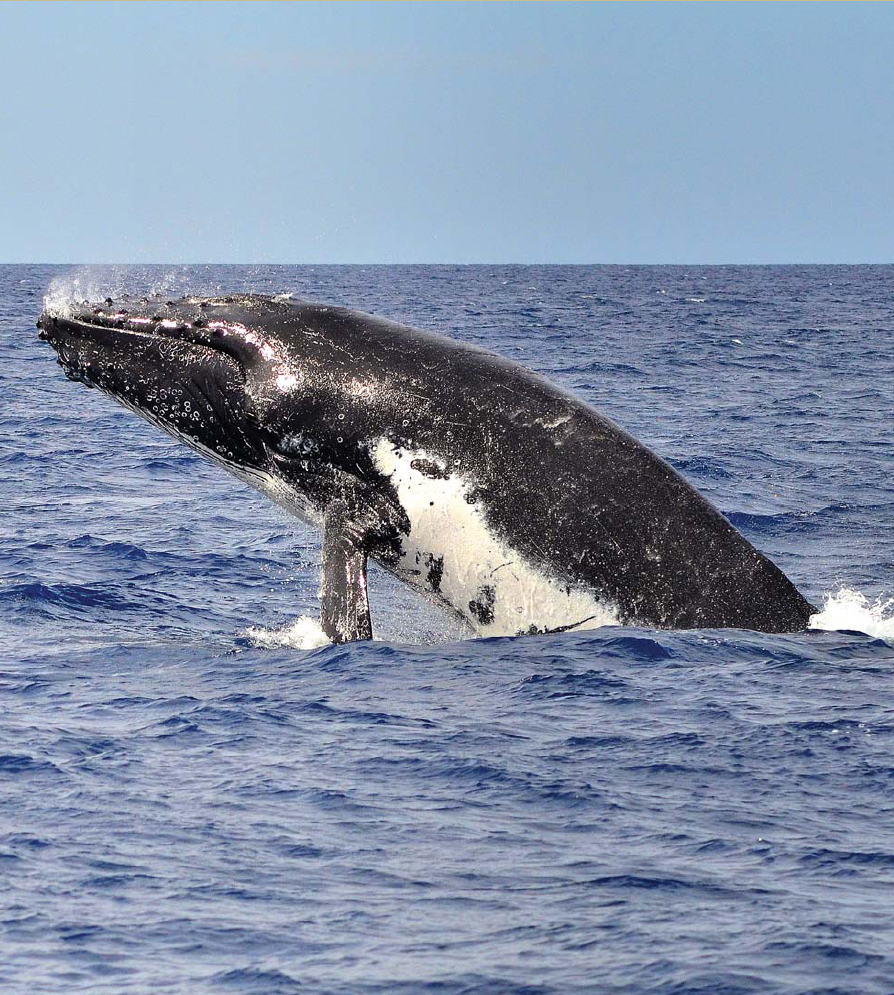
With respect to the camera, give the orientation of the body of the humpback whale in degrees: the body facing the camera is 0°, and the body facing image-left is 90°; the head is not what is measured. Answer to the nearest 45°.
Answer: approximately 90°
